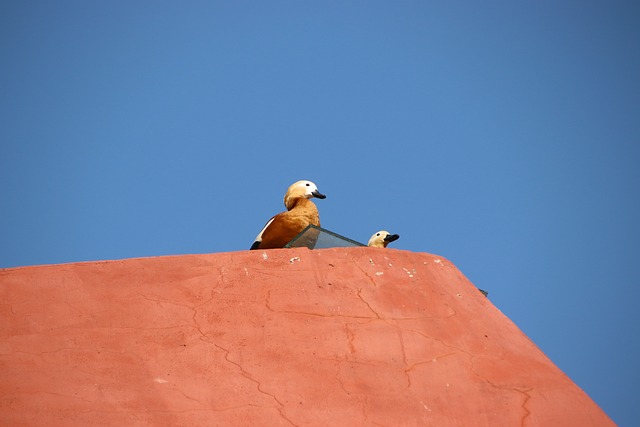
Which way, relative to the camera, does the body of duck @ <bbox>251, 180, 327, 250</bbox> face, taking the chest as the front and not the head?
to the viewer's right
